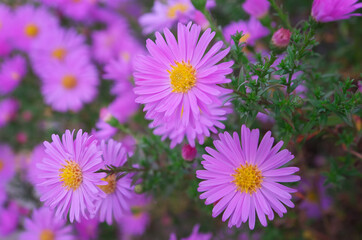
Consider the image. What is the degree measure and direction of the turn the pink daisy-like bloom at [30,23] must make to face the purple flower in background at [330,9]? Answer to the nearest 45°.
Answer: approximately 45° to its left

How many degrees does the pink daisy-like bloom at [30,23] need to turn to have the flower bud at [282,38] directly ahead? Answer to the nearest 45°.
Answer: approximately 45° to its left

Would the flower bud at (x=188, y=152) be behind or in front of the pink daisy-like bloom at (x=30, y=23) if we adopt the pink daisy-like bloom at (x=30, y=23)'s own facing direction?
in front

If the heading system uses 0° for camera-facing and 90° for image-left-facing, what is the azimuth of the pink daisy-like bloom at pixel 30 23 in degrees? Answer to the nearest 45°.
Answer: approximately 0°

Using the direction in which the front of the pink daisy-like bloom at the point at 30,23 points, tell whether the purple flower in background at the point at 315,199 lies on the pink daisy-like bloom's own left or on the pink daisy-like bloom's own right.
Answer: on the pink daisy-like bloom's own left
